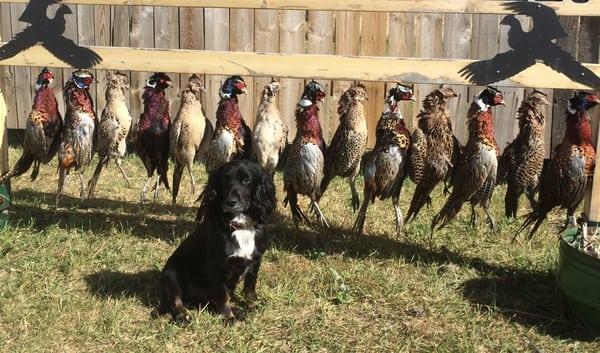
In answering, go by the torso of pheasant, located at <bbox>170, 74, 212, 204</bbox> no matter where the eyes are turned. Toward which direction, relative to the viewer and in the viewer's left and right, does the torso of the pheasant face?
facing the viewer and to the right of the viewer

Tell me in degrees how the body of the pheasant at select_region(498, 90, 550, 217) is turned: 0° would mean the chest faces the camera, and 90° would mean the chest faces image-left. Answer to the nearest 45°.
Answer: approximately 315°

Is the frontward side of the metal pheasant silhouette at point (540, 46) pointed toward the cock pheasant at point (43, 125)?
yes

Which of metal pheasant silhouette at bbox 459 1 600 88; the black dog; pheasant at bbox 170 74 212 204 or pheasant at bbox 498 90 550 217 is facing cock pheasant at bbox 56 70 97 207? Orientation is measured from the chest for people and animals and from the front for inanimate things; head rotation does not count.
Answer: the metal pheasant silhouette

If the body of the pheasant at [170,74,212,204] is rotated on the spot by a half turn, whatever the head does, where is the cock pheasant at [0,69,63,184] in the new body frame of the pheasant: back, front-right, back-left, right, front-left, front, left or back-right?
front-left

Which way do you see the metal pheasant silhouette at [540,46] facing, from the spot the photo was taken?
facing to the left of the viewer

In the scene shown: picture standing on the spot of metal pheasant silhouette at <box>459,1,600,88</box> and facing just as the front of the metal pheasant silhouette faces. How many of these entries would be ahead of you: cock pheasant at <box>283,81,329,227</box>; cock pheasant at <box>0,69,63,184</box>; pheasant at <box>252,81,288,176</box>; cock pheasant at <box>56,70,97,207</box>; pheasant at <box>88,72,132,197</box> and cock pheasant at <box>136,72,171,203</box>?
6

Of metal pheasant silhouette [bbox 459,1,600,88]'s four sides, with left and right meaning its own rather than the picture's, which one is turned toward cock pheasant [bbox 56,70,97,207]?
front

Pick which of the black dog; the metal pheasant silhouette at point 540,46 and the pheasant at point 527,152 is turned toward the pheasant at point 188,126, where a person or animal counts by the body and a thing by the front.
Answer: the metal pheasant silhouette

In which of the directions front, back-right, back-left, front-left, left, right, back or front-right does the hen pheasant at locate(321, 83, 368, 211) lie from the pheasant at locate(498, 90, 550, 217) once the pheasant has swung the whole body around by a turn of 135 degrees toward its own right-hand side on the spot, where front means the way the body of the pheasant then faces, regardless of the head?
front

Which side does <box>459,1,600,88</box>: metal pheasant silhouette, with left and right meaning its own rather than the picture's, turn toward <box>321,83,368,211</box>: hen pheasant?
front

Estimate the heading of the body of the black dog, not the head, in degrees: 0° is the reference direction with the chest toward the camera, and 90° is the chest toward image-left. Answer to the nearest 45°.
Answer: approximately 315°
